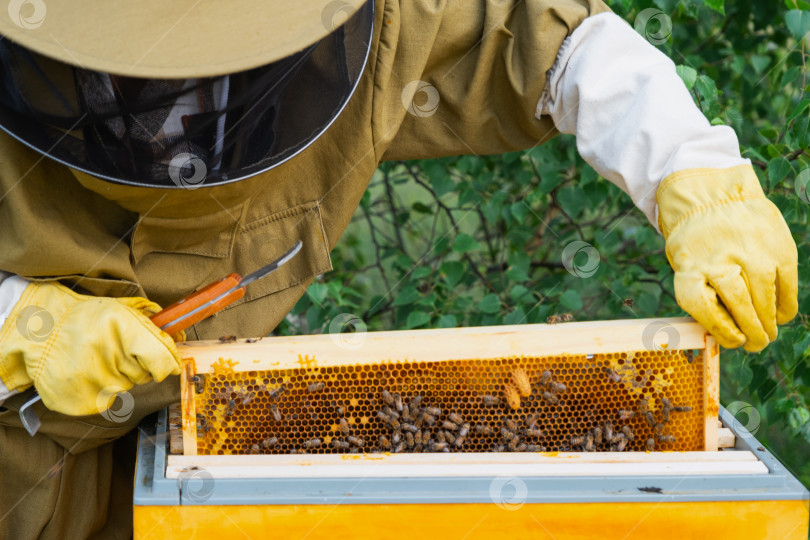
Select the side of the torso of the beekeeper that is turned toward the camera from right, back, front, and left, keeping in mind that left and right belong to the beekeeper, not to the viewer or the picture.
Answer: front
